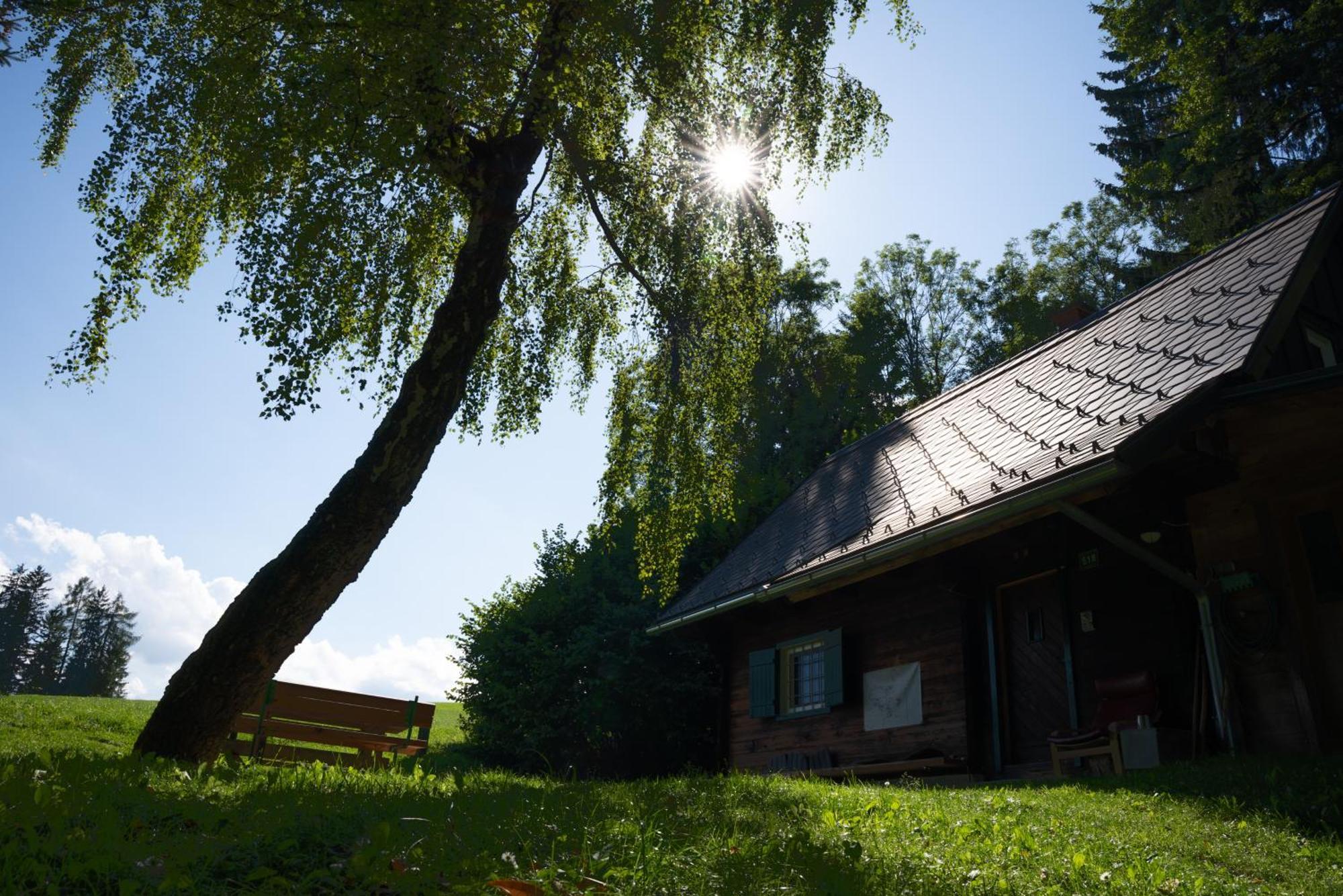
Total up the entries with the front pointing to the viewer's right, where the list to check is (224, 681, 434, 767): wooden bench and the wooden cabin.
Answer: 0

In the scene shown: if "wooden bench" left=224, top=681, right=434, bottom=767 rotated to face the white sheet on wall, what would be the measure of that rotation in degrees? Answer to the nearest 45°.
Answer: approximately 135° to its right

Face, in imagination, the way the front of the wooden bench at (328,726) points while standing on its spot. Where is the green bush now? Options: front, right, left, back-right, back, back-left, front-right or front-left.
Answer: right

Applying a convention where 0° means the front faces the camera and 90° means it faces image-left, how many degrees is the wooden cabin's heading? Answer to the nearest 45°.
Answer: approximately 45°

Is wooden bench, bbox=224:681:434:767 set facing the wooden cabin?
no

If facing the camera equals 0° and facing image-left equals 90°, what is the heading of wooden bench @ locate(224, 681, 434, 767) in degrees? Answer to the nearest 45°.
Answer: approximately 135°

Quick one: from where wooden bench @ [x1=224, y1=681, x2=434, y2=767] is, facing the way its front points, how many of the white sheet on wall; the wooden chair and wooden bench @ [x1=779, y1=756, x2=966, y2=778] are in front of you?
0

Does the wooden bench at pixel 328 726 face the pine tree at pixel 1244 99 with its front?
no

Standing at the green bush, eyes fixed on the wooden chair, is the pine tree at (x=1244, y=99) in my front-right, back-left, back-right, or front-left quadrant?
front-left

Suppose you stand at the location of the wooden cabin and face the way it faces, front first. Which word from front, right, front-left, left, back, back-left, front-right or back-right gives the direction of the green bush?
right
